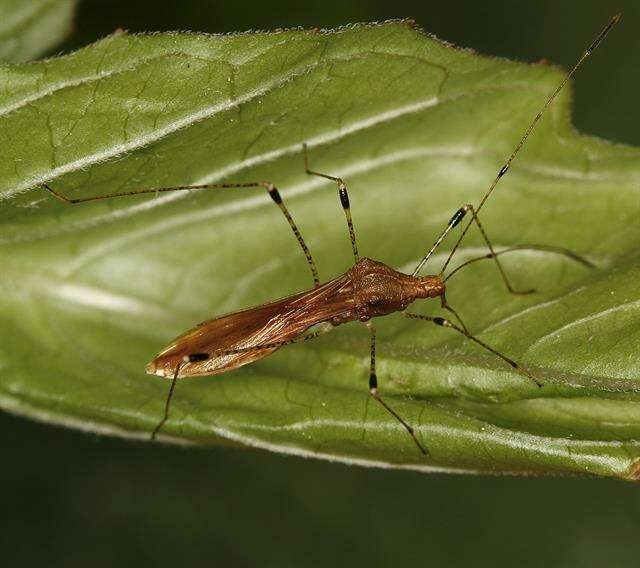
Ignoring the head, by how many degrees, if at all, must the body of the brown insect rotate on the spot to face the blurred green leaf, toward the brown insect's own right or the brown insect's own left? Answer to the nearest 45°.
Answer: approximately 135° to the brown insect's own left

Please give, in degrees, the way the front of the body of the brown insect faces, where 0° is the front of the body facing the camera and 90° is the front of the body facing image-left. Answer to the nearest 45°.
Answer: approximately 270°
